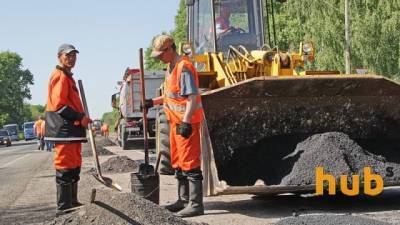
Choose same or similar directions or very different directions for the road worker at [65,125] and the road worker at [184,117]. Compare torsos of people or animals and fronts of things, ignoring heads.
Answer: very different directions

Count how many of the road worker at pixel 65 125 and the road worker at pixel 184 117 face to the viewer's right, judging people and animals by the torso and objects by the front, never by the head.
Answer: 1

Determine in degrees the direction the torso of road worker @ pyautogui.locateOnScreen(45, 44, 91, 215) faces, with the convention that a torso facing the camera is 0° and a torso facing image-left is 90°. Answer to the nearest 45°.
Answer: approximately 270°

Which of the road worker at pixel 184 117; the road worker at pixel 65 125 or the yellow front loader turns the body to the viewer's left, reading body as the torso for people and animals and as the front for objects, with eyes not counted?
the road worker at pixel 184 117

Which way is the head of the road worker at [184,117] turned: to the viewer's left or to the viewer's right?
to the viewer's left

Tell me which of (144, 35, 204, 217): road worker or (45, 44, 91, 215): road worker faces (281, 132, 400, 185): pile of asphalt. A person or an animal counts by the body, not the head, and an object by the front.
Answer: (45, 44, 91, 215): road worker

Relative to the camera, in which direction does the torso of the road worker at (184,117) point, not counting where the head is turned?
to the viewer's left

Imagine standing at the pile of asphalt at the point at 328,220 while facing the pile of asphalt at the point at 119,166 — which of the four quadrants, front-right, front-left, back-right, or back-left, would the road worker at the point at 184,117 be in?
front-left

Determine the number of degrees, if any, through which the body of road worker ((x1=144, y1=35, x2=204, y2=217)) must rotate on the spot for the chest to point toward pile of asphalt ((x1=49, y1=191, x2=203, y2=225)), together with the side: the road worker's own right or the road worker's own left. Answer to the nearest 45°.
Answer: approximately 45° to the road worker's own left

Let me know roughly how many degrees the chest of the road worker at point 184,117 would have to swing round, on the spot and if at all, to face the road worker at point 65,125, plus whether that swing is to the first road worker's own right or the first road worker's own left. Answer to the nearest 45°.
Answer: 0° — they already face them
